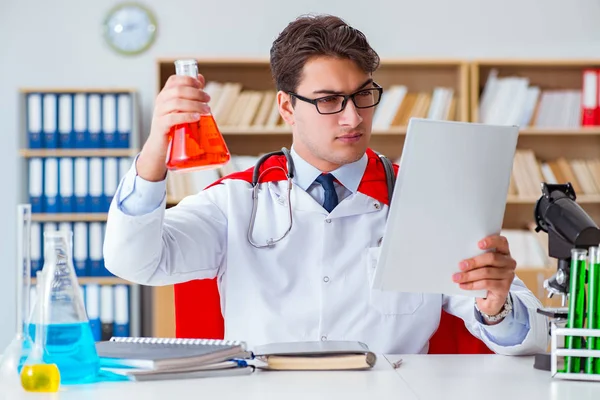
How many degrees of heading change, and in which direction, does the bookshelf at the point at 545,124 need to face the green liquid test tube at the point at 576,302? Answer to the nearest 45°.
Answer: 0° — it already faces it

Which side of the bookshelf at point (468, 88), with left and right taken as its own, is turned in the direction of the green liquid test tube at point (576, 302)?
front

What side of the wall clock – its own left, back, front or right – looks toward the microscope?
front

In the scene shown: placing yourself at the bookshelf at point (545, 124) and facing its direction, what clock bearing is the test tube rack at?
The test tube rack is roughly at 12 o'clock from the bookshelf.

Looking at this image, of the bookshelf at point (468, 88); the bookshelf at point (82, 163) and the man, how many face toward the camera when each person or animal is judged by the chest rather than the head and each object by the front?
3

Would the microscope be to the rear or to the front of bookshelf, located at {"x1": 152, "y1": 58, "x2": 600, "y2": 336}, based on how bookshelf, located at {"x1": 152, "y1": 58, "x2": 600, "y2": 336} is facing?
to the front

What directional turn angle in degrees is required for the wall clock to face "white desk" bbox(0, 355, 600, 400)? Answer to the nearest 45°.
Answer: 0° — it already faces it

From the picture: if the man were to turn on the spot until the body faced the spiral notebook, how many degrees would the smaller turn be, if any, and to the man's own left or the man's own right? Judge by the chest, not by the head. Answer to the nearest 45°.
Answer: approximately 45° to the man's own right

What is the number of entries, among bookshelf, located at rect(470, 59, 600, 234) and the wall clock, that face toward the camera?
2

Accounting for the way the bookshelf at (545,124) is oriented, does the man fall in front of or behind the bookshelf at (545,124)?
in front

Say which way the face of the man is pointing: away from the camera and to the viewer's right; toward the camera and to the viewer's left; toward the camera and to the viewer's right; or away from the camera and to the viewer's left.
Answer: toward the camera and to the viewer's right

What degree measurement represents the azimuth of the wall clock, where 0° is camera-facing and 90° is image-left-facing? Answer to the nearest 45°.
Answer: approximately 0°

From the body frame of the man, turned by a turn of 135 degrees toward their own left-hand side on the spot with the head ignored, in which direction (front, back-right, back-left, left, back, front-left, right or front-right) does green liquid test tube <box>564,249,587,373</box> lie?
right

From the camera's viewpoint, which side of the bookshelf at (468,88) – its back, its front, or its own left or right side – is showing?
front
